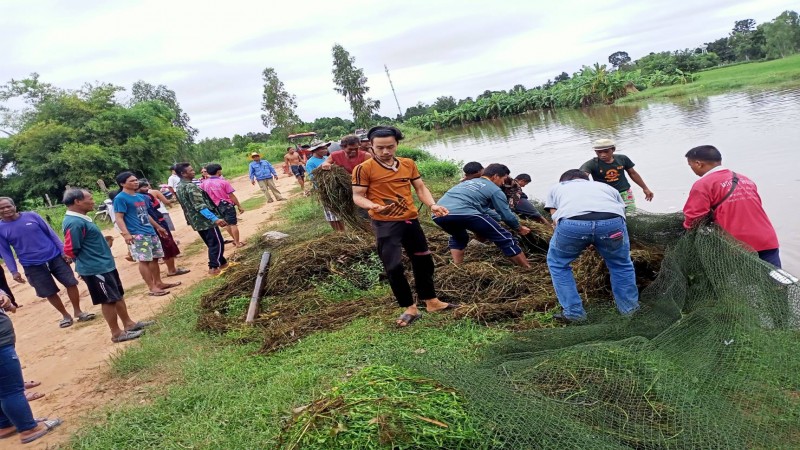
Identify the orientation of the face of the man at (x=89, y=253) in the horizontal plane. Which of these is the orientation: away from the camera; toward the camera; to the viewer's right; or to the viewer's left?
to the viewer's right

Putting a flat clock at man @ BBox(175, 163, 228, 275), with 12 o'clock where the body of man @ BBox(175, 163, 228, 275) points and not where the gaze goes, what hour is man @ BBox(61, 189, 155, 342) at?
man @ BBox(61, 189, 155, 342) is roughly at 4 o'clock from man @ BBox(175, 163, 228, 275).

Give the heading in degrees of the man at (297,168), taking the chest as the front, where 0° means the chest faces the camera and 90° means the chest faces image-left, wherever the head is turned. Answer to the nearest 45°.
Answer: approximately 0°

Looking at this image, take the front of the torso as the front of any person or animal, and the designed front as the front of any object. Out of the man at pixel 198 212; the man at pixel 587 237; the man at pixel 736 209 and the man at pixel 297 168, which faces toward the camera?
the man at pixel 297 168

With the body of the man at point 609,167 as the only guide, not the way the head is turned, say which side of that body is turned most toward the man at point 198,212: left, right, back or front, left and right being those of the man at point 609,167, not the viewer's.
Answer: right

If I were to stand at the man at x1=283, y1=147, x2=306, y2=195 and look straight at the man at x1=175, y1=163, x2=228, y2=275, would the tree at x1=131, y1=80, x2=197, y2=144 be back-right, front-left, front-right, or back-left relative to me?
back-right

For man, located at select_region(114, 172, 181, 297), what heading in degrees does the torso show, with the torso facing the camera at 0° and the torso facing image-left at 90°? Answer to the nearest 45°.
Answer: approximately 315°

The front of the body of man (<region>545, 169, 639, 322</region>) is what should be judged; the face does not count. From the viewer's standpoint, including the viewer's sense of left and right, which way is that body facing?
facing away from the viewer

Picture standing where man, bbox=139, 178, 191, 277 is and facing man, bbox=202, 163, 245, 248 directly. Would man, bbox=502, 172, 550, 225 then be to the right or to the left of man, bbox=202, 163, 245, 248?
right

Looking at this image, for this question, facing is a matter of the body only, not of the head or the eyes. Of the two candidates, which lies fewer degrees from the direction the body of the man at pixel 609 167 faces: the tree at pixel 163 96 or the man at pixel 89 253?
the man

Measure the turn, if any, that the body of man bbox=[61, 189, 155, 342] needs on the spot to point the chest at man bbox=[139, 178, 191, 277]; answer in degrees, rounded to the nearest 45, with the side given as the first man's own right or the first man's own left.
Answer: approximately 90° to the first man's own left

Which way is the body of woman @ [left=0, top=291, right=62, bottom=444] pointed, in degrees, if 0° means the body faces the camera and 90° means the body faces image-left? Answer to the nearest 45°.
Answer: approximately 270°
